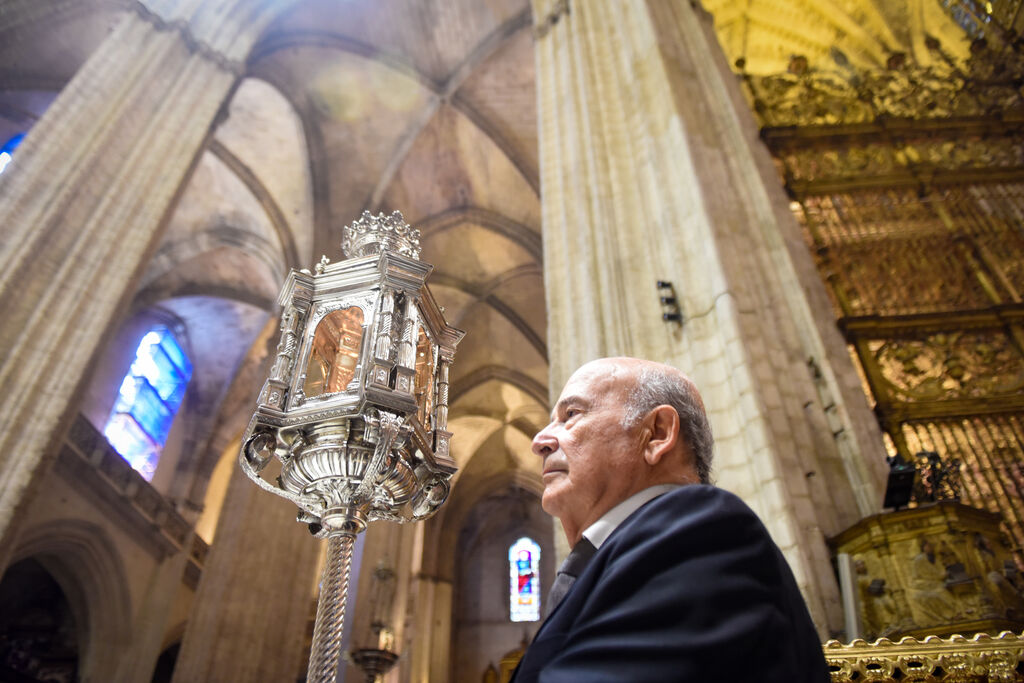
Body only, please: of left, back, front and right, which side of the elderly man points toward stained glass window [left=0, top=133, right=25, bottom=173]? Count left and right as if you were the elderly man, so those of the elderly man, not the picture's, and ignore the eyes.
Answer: front

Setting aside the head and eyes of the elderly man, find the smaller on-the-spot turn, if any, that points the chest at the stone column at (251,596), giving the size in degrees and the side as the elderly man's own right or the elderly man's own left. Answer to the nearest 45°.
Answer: approximately 45° to the elderly man's own right

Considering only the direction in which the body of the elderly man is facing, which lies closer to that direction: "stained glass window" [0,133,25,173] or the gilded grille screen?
the stained glass window

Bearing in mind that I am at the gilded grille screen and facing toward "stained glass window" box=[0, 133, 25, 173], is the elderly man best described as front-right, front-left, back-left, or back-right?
front-left

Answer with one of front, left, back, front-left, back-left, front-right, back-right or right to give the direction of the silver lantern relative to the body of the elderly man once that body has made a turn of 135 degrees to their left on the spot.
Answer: back

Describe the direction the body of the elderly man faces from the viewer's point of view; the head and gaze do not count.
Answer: to the viewer's left

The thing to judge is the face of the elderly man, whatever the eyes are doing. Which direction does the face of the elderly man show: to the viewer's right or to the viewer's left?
to the viewer's left

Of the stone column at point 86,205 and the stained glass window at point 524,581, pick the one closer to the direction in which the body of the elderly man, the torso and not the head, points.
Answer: the stone column
